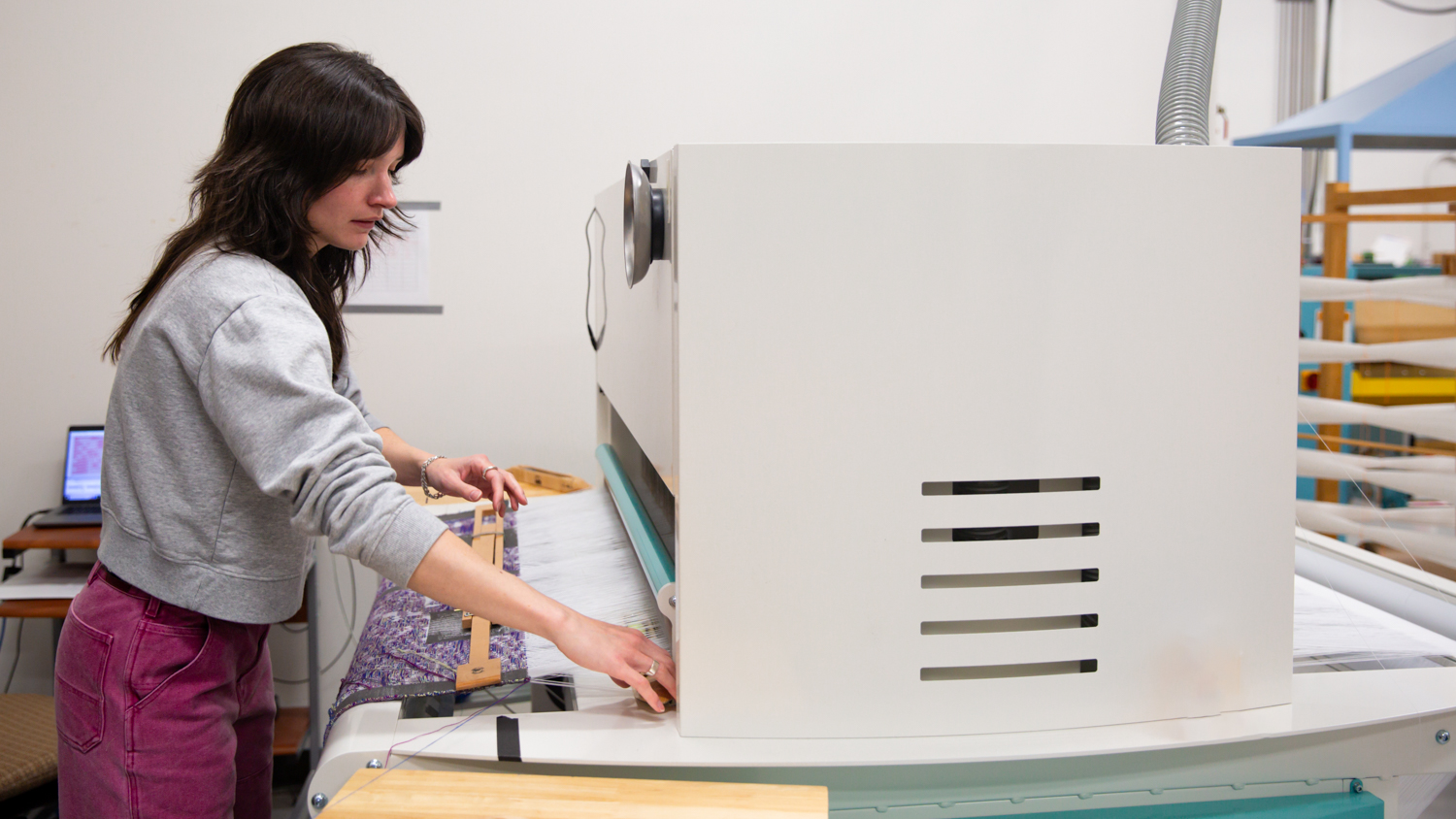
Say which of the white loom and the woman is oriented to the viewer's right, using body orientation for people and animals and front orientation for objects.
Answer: the woman

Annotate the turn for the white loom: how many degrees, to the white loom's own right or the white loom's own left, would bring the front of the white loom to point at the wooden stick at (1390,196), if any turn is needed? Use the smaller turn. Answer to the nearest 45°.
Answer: approximately 135° to the white loom's own right

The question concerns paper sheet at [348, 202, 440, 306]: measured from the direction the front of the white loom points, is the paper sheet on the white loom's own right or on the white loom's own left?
on the white loom's own right

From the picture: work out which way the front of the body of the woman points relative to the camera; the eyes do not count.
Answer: to the viewer's right

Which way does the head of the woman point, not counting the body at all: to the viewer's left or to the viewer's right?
to the viewer's right

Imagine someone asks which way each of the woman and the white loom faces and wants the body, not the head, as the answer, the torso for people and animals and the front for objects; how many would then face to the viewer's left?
1

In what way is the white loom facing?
to the viewer's left
